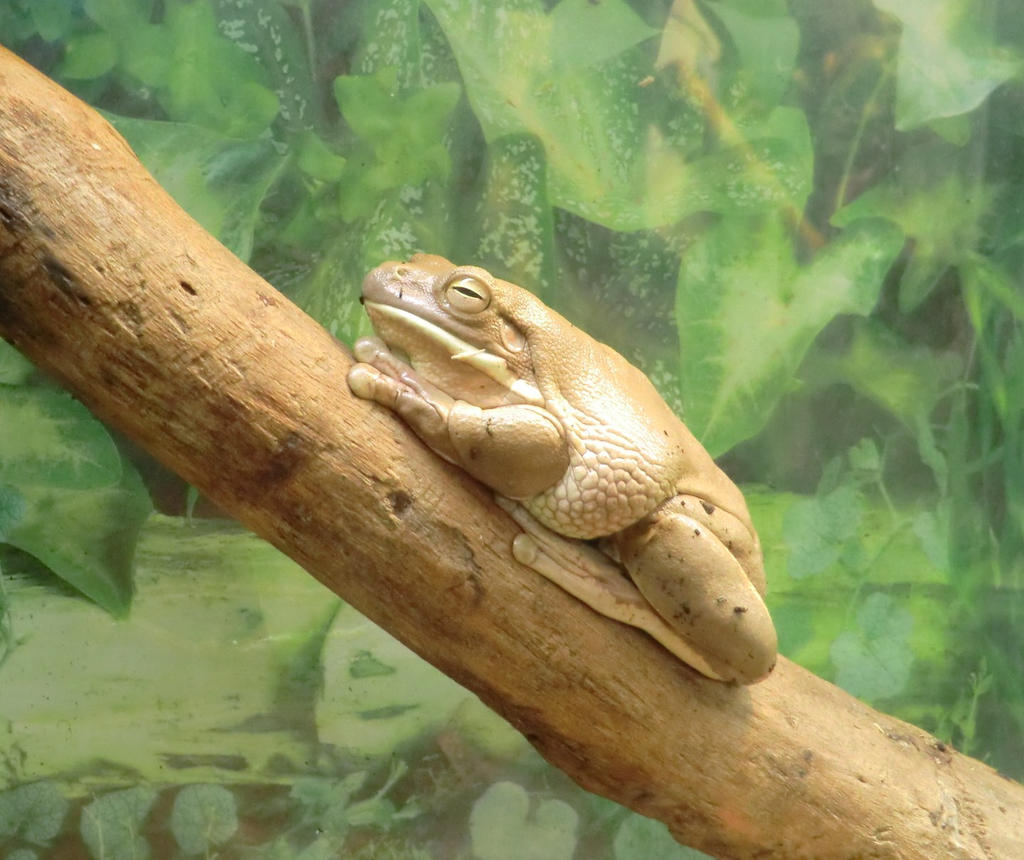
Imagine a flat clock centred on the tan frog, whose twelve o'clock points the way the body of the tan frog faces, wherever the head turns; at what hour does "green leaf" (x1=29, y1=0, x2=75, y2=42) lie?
The green leaf is roughly at 1 o'clock from the tan frog.

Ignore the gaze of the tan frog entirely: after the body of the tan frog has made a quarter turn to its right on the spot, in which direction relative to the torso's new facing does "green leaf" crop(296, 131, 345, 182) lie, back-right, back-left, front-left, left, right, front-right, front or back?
front-left

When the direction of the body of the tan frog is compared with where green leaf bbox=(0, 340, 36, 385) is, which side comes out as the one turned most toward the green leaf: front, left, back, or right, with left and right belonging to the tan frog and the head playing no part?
front

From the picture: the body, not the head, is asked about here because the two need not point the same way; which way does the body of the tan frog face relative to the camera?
to the viewer's left

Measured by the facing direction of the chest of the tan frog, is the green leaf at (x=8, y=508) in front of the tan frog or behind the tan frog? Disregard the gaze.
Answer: in front
